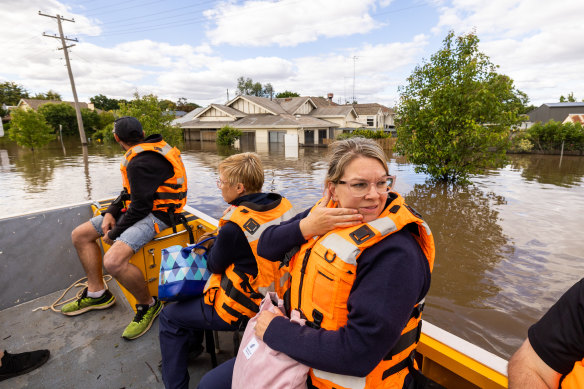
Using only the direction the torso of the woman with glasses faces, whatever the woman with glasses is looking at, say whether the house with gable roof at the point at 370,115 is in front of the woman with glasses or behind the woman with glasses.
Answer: behind

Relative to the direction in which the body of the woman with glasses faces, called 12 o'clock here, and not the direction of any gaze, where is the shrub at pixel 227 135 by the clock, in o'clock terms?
The shrub is roughly at 4 o'clock from the woman with glasses.

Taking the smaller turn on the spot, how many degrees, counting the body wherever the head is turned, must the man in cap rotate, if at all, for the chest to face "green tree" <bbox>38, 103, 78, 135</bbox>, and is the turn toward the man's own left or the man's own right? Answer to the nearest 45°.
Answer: approximately 90° to the man's own right

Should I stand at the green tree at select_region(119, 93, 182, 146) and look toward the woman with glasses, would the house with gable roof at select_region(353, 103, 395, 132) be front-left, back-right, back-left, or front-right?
back-left

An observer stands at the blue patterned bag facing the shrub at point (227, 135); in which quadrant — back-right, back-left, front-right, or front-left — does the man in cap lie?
front-left

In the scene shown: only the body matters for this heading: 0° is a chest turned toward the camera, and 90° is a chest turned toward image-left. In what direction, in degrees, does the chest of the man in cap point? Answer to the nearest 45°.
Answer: approximately 90°

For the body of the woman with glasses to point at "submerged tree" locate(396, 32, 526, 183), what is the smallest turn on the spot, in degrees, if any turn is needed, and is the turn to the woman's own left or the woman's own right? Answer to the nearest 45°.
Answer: approximately 180°

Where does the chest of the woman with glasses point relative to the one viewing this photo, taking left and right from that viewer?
facing the viewer and to the left of the viewer

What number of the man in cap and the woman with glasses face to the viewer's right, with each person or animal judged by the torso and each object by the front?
0

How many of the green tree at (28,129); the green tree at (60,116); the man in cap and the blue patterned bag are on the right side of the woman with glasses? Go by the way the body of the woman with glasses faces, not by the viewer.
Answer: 4

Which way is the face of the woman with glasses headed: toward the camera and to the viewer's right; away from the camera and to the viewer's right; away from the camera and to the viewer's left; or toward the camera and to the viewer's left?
toward the camera and to the viewer's right

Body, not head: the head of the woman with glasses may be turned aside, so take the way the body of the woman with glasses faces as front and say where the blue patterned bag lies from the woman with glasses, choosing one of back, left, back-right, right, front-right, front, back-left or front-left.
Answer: right

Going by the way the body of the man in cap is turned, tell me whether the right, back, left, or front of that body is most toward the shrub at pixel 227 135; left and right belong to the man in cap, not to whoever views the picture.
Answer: right

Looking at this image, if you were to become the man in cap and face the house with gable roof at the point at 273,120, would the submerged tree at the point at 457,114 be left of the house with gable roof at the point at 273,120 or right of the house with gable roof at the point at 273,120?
right

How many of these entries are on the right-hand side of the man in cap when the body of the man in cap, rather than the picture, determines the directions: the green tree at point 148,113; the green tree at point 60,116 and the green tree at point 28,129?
3

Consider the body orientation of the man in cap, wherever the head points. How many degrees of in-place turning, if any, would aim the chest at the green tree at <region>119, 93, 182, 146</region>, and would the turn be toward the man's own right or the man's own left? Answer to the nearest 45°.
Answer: approximately 90° to the man's own right
